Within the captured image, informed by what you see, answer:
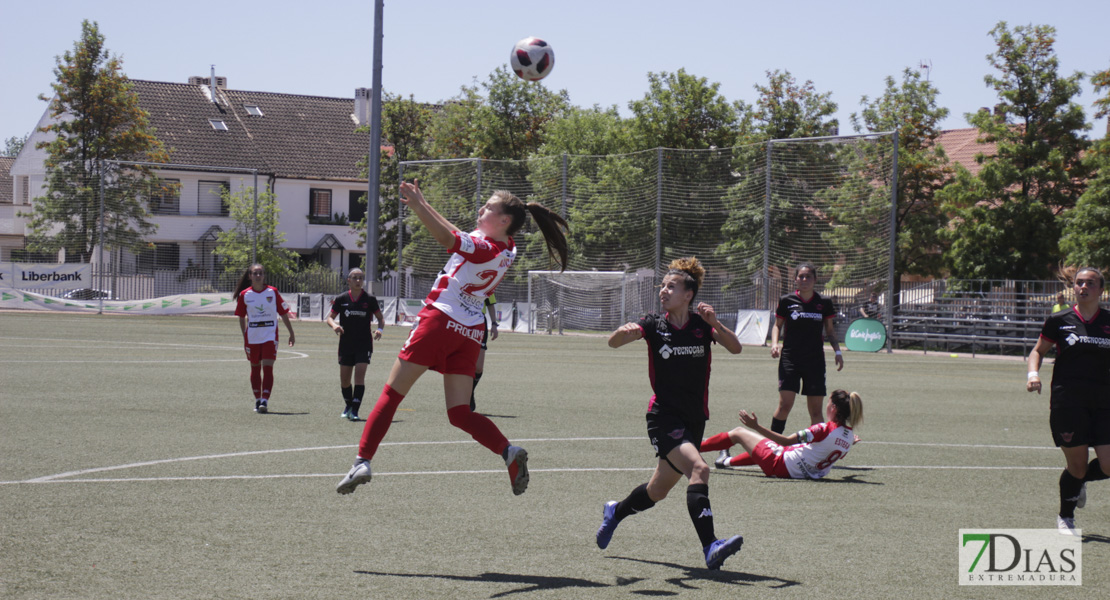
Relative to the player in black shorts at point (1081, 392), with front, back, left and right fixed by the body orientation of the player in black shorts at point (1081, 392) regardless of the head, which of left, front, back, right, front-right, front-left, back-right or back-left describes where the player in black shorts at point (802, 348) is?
back-right

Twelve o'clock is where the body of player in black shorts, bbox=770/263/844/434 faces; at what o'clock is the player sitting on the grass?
The player sitting on the grass is roughly at 12 o'clock from the player in black shorts.

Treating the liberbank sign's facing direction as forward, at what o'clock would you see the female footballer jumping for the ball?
The female footballer jumping for the ball is roughly at 12 o'clock from the liberbank sign.

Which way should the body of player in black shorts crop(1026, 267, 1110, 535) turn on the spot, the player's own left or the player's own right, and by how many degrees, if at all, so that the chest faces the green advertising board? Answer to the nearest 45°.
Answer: approximately 180°

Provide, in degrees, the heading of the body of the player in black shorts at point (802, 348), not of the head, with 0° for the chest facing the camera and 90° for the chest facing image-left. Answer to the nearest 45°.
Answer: approximately 0°

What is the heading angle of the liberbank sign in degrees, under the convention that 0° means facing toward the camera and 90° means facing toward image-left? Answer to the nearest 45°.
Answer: approximately 0°

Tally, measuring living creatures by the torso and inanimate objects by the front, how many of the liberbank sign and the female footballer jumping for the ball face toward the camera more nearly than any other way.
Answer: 1

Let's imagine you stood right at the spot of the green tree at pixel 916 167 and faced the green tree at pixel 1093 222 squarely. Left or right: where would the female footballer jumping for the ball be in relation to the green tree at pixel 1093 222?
right

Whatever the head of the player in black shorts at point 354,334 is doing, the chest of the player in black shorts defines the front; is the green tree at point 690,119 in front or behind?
behind

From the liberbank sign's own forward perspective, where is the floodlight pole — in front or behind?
in front
